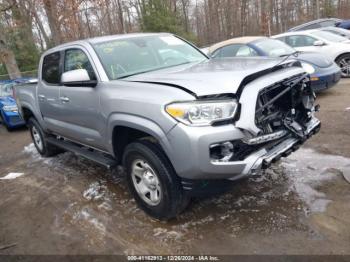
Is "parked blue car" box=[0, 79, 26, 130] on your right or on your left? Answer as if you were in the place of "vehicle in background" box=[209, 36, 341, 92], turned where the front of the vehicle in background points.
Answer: on your right

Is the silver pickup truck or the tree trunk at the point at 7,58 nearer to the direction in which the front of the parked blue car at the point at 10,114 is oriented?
the silver pickup truck

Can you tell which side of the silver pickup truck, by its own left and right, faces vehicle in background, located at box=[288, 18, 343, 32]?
left

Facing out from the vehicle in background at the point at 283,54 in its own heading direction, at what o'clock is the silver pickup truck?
The silver pickup truck is roughly at 2 o'clock from the vehicle in background.

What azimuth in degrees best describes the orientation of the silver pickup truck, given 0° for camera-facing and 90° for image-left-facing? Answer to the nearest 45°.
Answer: approximately 315°

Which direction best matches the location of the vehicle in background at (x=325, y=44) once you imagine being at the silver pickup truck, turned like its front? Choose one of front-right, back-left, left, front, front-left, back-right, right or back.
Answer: left

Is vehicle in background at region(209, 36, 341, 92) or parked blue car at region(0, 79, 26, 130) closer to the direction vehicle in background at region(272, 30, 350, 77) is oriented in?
the vehicle in background

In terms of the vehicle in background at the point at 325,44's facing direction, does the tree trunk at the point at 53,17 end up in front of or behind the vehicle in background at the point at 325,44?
behind

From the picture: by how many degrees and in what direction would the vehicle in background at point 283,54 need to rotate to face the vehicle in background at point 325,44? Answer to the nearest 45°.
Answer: approximately 90° to its left

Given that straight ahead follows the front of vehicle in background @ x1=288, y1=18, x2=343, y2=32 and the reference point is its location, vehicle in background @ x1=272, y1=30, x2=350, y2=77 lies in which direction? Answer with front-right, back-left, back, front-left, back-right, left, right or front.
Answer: front-right

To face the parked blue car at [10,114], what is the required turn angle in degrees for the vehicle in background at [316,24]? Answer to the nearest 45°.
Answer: approximately 90° to its right
